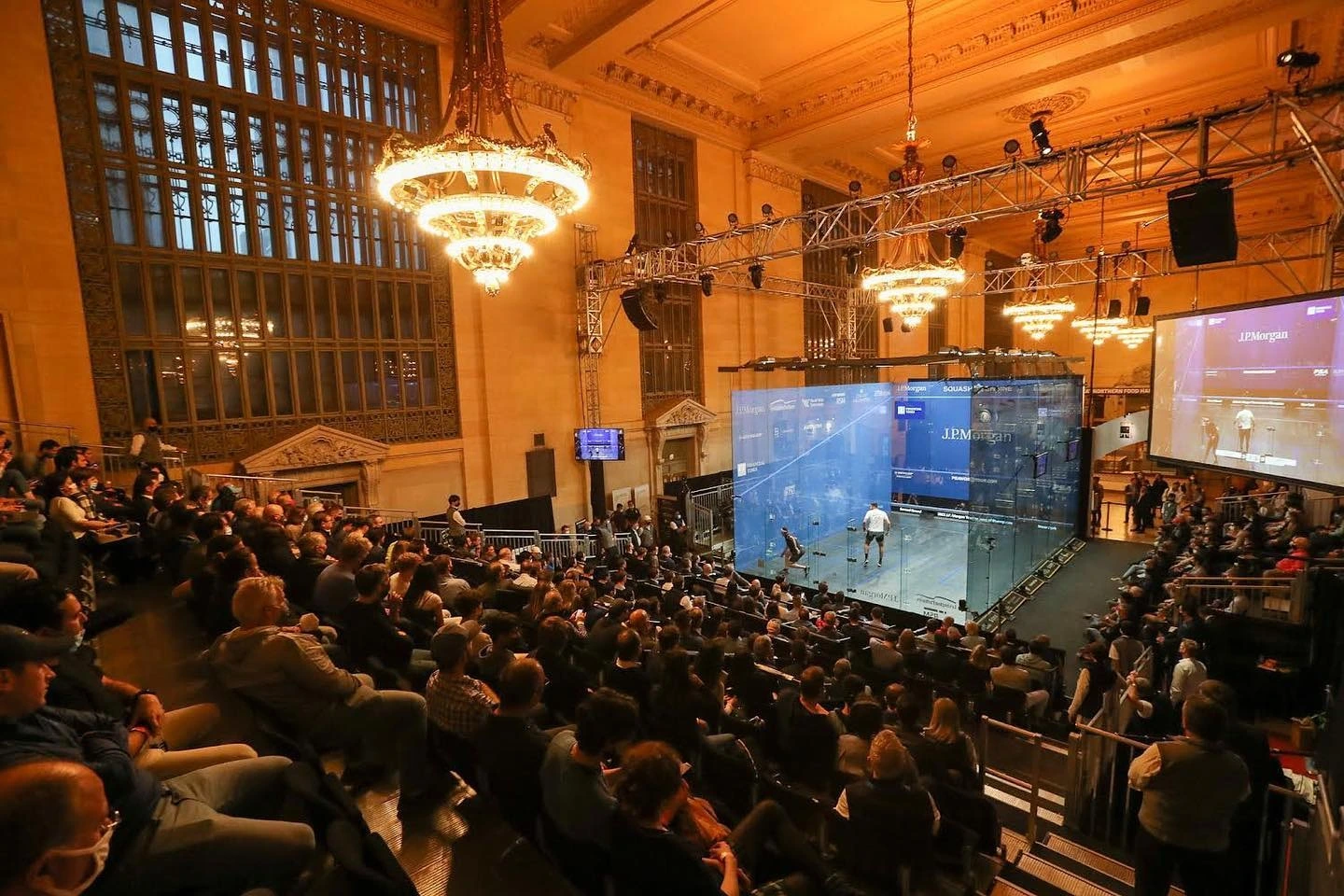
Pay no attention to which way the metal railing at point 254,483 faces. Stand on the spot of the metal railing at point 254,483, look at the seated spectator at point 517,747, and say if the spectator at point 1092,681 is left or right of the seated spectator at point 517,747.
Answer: left

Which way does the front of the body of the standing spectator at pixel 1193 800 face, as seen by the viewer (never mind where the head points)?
away from the camera

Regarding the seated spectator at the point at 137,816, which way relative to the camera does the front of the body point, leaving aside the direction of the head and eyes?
to the viewer's right

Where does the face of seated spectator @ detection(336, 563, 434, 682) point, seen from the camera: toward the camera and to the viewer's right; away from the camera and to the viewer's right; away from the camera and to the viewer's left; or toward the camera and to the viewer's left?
away from the camera and to the viewer's right

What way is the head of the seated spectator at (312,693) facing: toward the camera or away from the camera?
away from the camera

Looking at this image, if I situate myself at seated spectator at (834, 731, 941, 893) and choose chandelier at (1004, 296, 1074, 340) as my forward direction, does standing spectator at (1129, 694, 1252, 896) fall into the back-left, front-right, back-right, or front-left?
front-right

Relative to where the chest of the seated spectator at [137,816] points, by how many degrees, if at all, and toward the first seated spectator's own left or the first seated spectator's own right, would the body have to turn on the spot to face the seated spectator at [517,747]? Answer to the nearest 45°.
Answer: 0° — they already face them

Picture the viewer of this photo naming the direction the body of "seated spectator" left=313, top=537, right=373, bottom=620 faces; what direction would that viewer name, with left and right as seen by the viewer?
facing away from the viewer and to the right of the viewer

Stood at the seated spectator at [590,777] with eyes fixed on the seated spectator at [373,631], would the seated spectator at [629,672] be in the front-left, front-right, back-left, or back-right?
front-right

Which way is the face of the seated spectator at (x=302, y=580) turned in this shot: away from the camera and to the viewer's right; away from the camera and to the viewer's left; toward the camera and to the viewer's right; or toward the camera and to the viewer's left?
away from the camera and to the viewer's right

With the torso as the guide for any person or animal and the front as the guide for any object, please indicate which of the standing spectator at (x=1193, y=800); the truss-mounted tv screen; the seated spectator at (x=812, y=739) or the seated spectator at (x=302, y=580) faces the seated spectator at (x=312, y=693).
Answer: the truss-mounted tv screen

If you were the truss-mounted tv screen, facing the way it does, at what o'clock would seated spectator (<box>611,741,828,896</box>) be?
The seated spectator is roughly at 12 o'clock from the truss-mounted tv screen.

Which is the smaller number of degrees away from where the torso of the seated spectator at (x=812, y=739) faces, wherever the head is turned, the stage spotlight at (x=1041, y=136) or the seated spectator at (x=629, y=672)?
the stage spotlight

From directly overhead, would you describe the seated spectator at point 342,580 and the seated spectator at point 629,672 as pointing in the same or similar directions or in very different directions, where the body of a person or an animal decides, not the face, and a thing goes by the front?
same or similar directions

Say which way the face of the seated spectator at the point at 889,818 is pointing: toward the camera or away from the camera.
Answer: away from the camera

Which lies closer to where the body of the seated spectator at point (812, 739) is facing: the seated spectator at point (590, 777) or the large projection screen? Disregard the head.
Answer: the large projection screen

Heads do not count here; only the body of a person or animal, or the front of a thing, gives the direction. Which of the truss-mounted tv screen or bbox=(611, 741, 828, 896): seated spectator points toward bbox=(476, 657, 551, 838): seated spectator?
the truss-mounted tv screen

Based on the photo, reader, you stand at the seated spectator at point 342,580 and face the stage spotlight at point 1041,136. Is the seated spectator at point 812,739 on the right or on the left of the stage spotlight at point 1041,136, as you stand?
right
